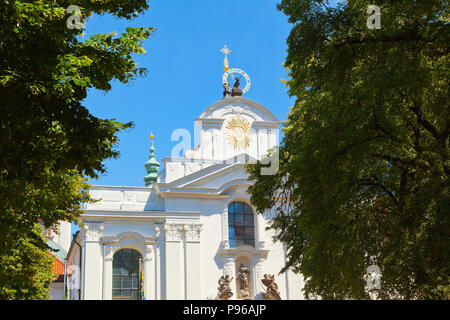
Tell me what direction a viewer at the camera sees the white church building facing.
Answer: facing the viewer

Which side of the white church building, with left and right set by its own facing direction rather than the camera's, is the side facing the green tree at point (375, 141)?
front

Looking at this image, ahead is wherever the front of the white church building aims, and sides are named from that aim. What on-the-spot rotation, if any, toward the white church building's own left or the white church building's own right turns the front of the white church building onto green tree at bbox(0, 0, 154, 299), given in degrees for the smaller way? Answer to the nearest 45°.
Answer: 0° — it already faces it

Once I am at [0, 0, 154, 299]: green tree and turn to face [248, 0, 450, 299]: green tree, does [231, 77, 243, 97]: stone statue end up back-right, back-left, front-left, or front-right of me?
front-left
